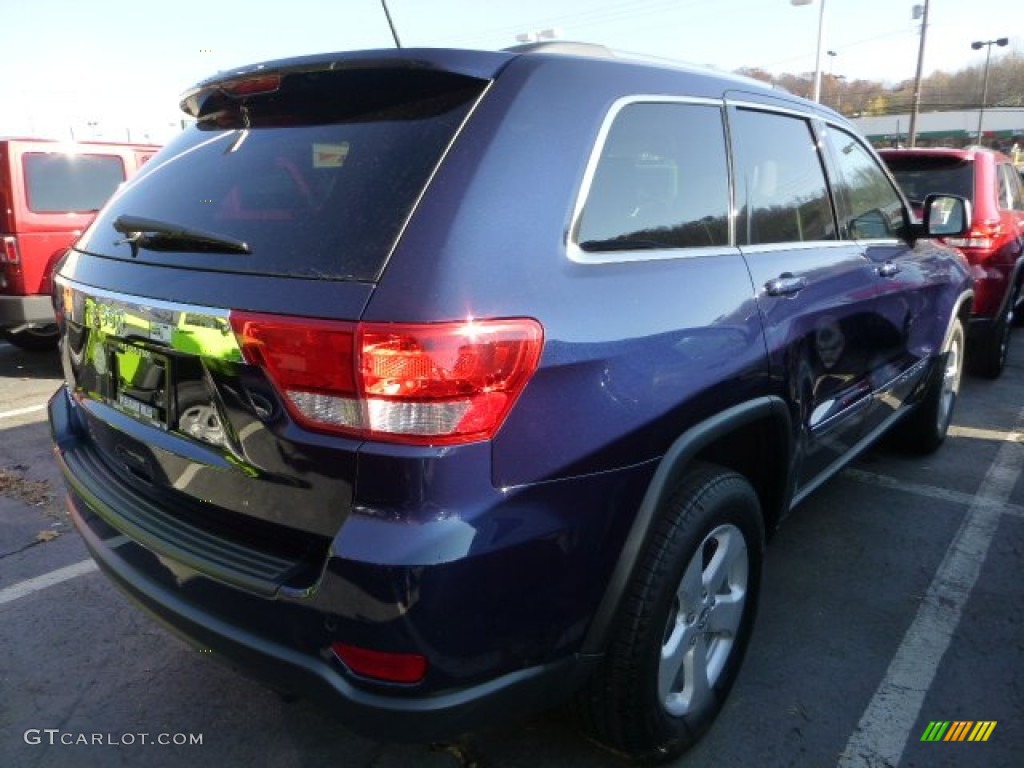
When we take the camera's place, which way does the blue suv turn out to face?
facing away from the viewer and to the right of the viewer

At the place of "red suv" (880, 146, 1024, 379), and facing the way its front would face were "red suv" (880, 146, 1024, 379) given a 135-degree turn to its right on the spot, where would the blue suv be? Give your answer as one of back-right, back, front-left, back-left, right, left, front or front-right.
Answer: front-right

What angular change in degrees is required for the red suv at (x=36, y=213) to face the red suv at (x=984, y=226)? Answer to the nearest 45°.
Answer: approximately 90° to its right

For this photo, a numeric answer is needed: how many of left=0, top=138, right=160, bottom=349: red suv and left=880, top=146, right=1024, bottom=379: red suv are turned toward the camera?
0

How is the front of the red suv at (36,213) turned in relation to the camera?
facing away from the viewer and to the right of the viewer

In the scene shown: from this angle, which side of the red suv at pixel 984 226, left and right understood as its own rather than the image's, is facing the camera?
back

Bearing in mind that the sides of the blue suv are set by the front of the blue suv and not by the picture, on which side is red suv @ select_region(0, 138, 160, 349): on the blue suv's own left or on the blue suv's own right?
on the blue suv's own left
